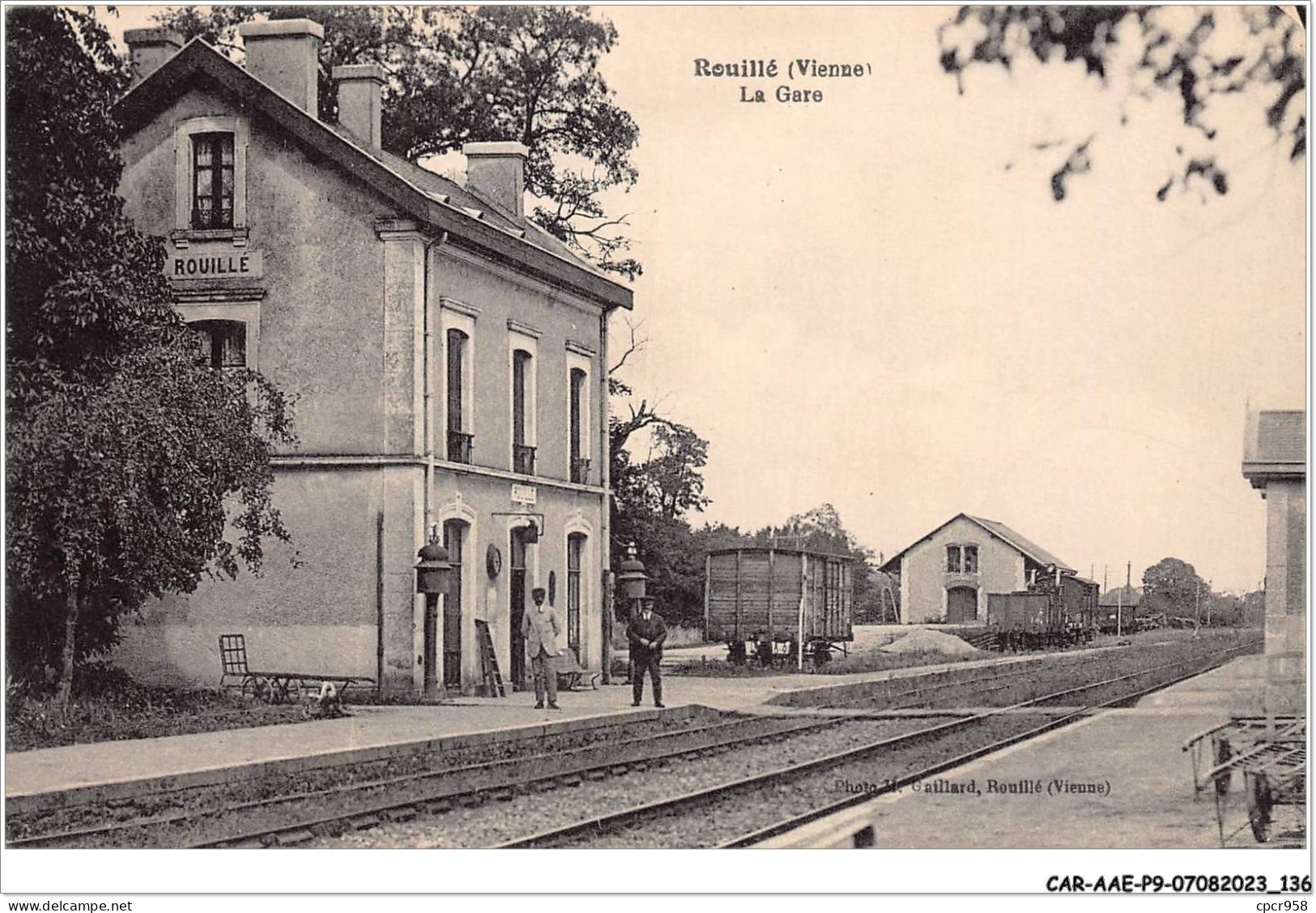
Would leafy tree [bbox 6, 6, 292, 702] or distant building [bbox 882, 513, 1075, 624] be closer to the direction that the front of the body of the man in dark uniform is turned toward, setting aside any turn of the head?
the leafy tree

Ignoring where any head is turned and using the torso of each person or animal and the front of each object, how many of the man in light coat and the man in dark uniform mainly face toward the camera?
2

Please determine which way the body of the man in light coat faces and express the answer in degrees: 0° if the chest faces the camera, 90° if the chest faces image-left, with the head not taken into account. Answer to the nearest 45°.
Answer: approximately 0°

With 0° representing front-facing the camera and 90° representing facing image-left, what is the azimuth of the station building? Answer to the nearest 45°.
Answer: approximately 315°

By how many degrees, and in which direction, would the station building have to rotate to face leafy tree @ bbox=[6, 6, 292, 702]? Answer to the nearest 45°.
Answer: approximately 90° to its right

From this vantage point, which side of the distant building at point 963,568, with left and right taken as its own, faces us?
front

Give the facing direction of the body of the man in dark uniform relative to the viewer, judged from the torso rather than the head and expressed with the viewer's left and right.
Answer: facing the viewer

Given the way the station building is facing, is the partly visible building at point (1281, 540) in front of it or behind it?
in front
